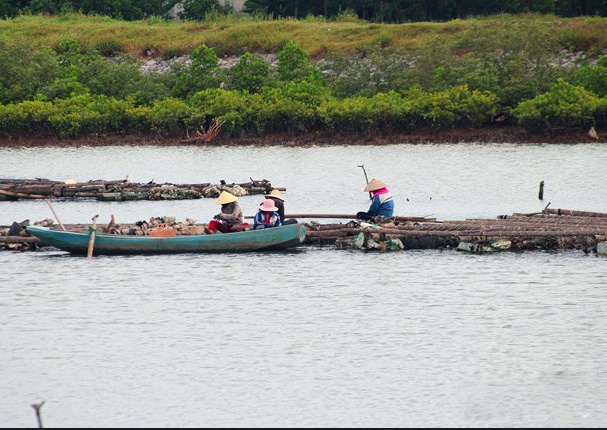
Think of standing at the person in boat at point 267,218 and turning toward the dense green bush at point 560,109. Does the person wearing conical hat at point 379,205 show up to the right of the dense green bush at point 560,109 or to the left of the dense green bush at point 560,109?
right

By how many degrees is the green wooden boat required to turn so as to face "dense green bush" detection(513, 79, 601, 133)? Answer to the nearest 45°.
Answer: approximately 135° to its right

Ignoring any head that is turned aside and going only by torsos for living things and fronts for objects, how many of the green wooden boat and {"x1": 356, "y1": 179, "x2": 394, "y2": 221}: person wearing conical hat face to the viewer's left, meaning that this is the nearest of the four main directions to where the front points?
2

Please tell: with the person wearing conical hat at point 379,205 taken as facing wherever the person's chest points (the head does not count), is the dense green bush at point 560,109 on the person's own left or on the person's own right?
on the person's own right

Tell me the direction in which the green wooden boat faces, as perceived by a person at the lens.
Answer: facing to the left of the viewer

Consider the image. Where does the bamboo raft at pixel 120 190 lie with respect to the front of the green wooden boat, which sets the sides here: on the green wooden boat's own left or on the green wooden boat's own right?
on the green wooden boat's own right

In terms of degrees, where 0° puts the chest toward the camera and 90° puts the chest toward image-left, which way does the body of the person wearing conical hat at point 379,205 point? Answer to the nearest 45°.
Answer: approximately 90°
